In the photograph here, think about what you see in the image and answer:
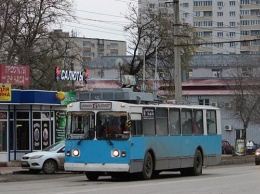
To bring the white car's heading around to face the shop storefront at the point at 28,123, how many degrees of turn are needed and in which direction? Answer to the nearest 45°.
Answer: approximately 135° to its right

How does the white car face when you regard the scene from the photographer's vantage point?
facing the viewer and to the left of the viewer

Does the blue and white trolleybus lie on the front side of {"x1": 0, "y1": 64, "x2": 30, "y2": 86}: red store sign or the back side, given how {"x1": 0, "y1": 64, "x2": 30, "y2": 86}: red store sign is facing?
on the front side

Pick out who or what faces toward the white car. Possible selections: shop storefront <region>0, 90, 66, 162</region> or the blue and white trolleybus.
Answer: the shop storefront

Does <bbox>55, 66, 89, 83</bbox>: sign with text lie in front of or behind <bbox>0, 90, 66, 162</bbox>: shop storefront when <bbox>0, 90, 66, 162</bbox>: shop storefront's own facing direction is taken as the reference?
behind

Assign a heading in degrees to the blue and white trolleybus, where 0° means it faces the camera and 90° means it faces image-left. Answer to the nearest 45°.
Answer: approximately 45°

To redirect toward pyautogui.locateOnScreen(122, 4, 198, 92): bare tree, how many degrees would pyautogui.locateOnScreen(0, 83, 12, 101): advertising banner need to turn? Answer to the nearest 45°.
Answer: approximately 135° to its left

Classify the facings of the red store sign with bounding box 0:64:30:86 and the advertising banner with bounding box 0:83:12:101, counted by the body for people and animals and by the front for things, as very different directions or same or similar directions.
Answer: same or similar directions

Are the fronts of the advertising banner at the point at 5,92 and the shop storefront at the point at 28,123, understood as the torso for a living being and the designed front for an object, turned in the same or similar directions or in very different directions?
same or similar directions

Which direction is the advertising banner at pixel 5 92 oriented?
toward the camera

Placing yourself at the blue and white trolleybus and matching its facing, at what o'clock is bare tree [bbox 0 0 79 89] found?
The bare tree is roughly at 4 o'clock from the blue and white trolleybus.

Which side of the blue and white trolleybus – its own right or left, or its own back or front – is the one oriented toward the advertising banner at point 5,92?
right

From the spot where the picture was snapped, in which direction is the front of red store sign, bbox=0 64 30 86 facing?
facing the viewer

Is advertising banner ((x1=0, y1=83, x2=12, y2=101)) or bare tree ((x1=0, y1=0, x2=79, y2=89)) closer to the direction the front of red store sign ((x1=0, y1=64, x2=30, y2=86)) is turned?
the advertising banner

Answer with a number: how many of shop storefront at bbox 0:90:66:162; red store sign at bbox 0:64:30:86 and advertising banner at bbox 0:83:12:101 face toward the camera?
3
